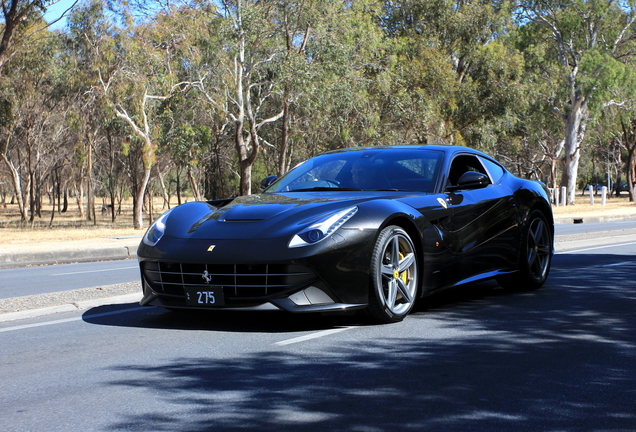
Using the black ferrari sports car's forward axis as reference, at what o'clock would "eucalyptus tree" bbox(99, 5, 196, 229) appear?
The eucalyptus tree is roughly at 4 o'clock from the black ferrari sports car.

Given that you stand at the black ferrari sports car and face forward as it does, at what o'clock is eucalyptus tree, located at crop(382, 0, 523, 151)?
The eucalyptus tree is roughly at 5 o'clock from the black ferrari sports car.

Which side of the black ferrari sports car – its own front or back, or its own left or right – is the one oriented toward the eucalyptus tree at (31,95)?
right

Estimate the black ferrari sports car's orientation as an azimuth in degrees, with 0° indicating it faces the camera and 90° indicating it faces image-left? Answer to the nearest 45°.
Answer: approximately 45°

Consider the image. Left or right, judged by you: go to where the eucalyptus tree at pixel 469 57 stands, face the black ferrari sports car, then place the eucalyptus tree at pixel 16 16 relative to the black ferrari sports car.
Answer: right

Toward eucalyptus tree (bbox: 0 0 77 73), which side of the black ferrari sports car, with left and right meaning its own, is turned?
right

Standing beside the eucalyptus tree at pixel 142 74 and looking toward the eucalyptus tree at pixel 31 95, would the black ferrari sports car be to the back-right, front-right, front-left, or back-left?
back-left

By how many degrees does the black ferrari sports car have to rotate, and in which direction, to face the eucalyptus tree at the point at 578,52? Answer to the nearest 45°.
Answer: approximately 135° to its right
